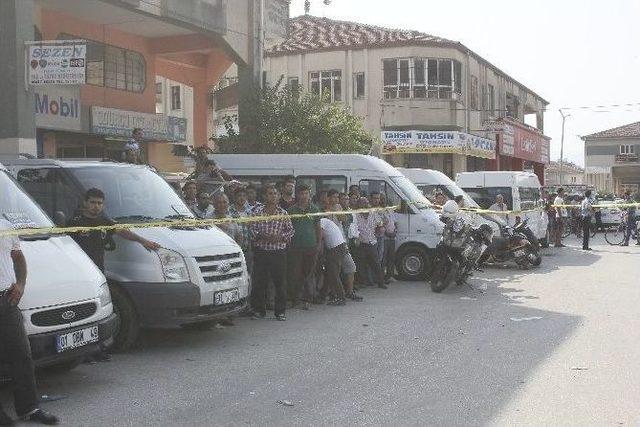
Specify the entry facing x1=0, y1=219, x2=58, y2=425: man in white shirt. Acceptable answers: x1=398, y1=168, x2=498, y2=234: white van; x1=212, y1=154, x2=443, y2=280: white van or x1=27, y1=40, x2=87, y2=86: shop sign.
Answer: the shop sign

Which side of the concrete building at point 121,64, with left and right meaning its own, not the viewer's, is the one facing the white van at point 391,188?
front

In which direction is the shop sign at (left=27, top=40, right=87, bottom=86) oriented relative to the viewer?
toward the camera

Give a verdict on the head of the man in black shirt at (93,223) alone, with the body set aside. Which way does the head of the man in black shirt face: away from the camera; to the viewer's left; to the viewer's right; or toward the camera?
toward the camera

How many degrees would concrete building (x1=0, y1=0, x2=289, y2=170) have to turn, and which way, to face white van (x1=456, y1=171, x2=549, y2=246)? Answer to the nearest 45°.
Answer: approximately 45° to its left

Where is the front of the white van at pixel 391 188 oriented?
to the viewer's right

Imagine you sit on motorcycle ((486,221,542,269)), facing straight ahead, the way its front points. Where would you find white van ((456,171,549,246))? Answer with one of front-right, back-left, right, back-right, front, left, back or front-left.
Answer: back-left

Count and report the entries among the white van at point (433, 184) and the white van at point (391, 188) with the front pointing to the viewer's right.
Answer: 2

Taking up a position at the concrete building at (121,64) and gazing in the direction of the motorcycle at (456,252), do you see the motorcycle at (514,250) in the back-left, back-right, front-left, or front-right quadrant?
front-left

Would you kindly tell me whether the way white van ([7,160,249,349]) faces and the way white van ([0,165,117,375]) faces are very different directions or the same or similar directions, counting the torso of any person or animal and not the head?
same or similar directions

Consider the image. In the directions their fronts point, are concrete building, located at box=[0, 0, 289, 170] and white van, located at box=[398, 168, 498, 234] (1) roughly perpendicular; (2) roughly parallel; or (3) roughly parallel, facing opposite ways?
roughly parallel

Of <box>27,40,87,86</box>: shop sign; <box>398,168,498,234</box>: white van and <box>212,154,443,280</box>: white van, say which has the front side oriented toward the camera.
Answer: the shop sign

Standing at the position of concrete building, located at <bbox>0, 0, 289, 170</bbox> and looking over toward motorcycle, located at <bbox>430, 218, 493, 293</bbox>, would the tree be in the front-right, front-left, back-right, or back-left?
front-left

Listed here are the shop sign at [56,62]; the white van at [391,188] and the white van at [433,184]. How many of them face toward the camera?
1

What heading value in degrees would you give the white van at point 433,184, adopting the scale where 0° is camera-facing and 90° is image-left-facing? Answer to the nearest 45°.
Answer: approximately 270°

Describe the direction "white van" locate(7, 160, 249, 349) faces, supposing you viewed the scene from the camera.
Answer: facing the viewer and to the right of the viewer

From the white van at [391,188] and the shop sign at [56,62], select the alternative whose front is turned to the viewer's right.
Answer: the white van

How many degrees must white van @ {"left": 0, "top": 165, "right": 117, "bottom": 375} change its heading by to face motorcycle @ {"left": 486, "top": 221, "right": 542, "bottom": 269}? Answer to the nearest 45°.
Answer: approximately 90° to its left

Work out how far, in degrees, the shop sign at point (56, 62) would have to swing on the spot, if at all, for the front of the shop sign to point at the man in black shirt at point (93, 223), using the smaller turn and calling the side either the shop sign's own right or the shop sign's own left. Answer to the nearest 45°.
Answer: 0° — it already faces them
